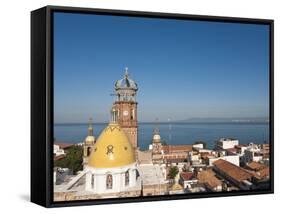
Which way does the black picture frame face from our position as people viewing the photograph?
facing the viewer and to the right of the viewer
